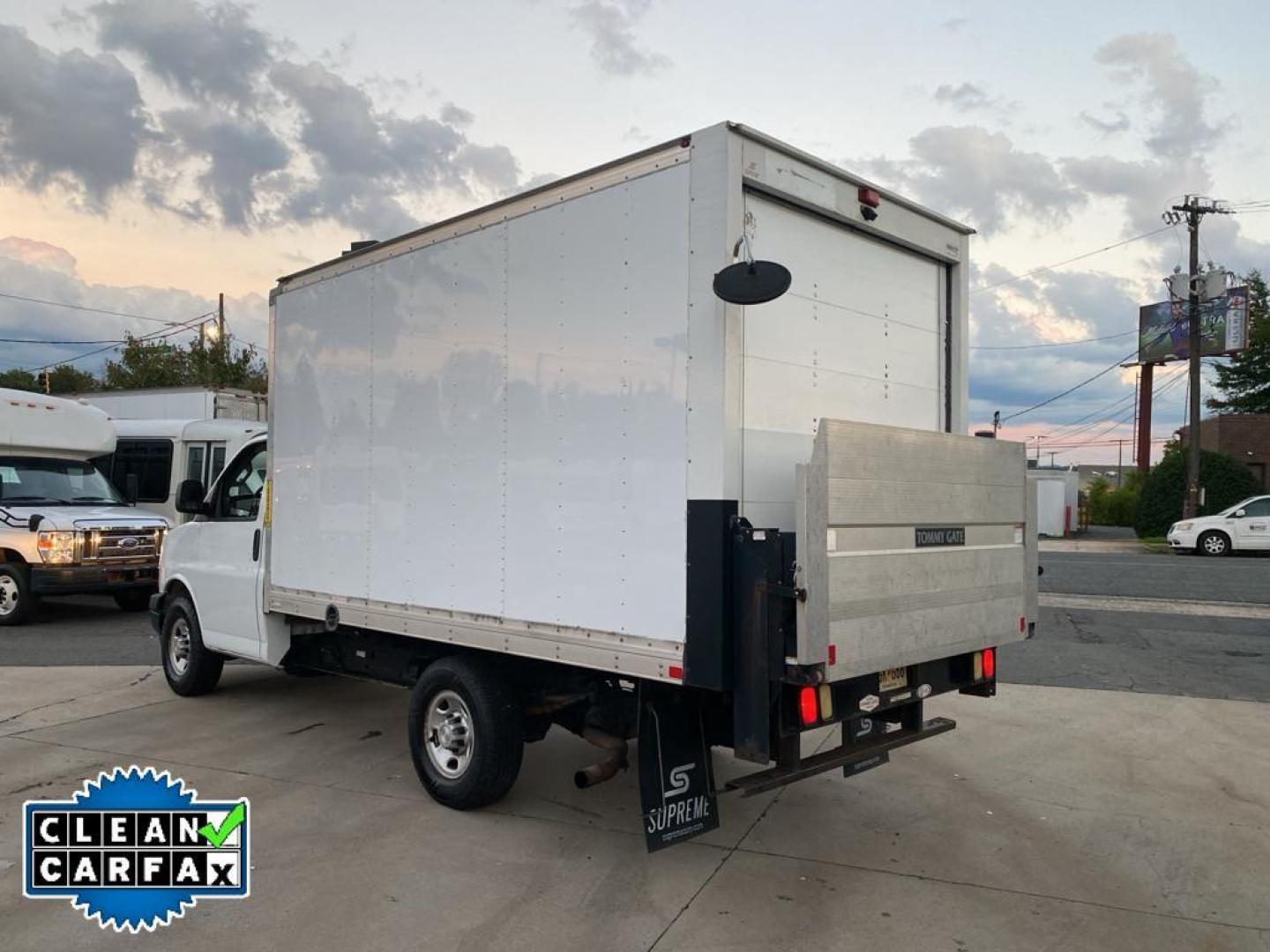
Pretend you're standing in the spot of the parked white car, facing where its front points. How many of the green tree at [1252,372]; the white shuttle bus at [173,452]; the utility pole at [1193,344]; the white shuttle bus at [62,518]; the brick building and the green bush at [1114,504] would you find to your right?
4

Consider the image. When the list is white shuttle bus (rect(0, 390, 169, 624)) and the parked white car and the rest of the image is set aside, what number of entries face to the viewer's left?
1

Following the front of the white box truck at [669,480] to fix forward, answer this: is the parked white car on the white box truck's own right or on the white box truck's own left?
on the white box truck's own right

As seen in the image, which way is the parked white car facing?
to the viewer's left

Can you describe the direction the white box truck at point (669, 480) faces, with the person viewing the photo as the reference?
facing away from the viewer and to the left of the viewer

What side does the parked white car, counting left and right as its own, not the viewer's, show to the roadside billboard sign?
right

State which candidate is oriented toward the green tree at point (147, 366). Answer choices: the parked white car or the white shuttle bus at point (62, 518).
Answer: the parked white car

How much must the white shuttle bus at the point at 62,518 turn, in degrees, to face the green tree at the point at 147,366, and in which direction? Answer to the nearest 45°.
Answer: approximately 135° to its left

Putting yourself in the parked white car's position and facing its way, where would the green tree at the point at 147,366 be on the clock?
The green tree is roughly at 12 o'clock from the parked white car.
